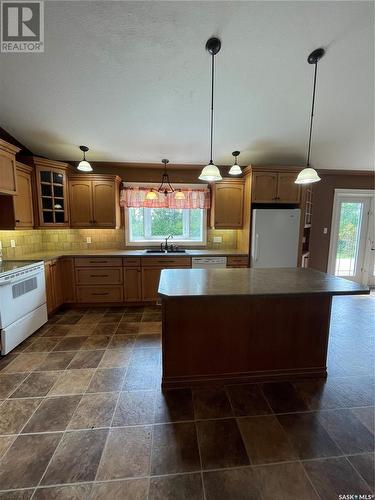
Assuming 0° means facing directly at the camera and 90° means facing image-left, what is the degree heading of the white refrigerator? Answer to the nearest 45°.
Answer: approximately 0°

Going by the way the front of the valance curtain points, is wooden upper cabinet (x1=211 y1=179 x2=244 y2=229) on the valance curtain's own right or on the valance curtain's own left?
on the valance curtain's own left

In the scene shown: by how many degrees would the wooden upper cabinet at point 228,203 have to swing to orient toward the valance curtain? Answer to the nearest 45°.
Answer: approximately 90° to its right

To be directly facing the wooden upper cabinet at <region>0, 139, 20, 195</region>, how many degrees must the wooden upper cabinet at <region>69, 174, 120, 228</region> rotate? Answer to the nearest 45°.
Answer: approximately 45° to its right

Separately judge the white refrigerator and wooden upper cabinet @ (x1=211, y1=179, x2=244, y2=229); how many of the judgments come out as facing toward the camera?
2

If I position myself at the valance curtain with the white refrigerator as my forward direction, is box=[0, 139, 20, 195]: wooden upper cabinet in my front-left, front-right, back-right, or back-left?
back-right
